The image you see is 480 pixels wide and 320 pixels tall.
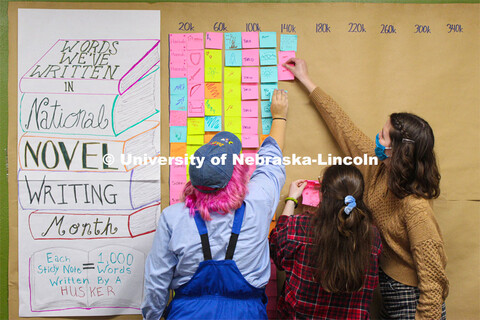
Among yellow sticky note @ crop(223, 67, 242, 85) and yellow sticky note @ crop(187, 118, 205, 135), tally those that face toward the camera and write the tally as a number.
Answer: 2

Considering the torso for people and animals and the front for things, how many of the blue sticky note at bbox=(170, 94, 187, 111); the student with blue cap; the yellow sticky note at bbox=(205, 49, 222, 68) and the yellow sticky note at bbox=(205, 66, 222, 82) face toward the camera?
3

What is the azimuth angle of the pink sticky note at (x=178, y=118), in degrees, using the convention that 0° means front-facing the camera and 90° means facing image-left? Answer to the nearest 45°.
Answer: approximately 0°

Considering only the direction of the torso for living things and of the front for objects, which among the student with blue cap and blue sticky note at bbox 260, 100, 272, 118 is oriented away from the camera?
the student with blue cap
